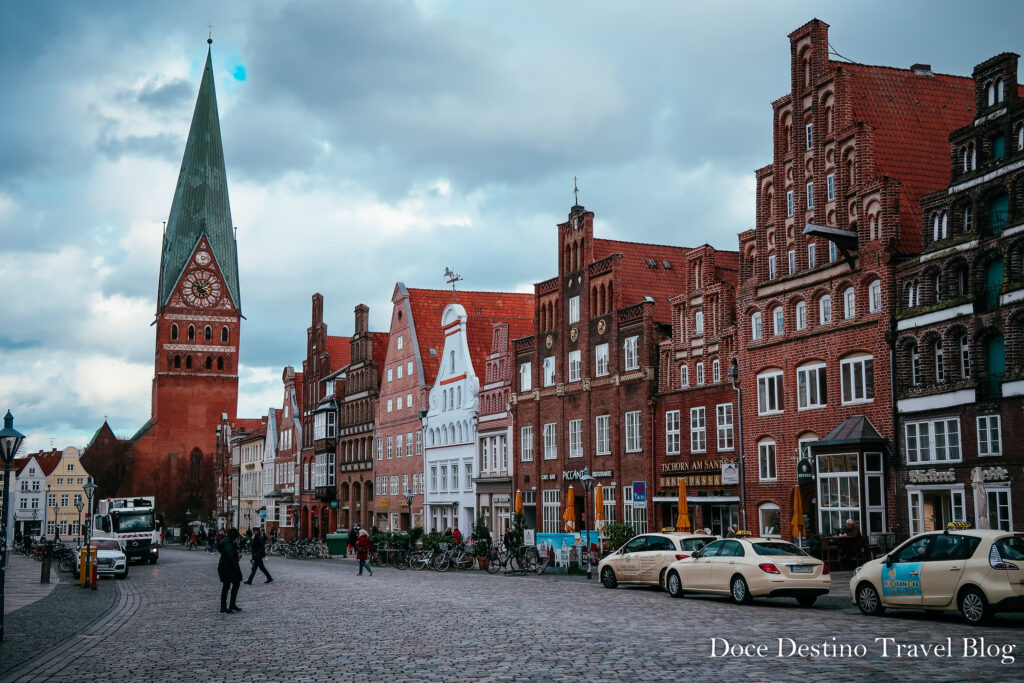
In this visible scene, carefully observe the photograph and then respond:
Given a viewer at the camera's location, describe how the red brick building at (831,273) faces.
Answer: facing the viewer and to the left of the viewer

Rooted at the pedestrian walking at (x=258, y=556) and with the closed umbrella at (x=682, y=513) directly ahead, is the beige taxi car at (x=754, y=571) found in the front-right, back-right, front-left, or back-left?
front-right

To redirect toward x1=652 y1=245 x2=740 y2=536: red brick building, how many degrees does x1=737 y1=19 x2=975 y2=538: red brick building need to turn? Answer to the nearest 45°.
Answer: approximately 90° to its right

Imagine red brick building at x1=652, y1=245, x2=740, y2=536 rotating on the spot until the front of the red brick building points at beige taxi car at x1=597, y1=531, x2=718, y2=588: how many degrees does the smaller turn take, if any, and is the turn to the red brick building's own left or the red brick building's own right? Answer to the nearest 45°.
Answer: approximately 45° to the red brick building's own left

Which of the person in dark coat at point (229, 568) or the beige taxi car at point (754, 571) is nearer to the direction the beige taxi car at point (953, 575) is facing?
the beige taxi car

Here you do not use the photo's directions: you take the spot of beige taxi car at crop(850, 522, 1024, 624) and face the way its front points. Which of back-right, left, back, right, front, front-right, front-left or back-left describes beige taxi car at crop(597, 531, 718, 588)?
front

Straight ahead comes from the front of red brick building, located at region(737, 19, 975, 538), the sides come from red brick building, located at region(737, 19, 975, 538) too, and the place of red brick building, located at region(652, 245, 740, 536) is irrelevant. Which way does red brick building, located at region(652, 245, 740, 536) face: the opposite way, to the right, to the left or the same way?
the same way

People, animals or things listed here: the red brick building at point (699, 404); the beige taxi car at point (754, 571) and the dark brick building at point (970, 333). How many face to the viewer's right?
0

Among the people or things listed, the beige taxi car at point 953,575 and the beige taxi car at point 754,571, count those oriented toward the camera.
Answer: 0

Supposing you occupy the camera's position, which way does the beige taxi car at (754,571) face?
facing away from the viewer and to the left of the viewer

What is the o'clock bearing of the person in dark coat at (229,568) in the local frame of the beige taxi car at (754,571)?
The person in dark coat is roughly at 10 o'clock from the beige taxi car.

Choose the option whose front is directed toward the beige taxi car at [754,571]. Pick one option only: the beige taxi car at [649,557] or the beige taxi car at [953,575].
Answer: the beige taxi car at [953,575]

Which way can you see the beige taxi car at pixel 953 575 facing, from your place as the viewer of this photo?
facing away from the viewer and to the left of the viewer

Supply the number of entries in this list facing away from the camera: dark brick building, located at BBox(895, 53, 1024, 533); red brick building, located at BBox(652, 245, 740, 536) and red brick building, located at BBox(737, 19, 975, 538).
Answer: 0

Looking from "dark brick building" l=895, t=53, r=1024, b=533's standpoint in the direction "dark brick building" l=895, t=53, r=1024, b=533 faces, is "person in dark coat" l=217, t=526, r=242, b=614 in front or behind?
in front

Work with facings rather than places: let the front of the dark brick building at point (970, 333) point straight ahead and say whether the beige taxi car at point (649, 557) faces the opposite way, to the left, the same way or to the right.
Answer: to the right

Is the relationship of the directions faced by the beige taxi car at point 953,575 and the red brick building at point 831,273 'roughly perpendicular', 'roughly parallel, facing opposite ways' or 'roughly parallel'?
roughly perpendicular

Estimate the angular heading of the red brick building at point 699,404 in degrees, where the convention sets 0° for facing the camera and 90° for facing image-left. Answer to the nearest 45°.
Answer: approximately 45°

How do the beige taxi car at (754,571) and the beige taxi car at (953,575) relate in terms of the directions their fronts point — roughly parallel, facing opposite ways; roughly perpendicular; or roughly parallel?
roughly parallel

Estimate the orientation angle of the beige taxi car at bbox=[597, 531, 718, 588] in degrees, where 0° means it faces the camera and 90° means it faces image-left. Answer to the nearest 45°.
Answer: approximately 135°
